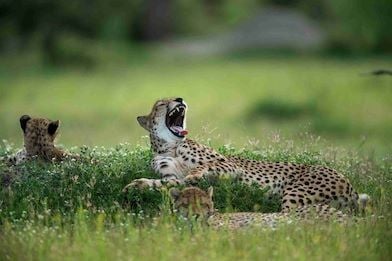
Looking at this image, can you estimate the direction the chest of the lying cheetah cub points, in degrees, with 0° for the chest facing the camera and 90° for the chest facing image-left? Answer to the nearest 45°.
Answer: approximately 90°
